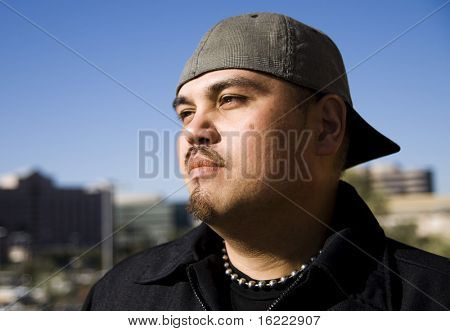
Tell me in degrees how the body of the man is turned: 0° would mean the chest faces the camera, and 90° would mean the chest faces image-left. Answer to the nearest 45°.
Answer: approximately 45°

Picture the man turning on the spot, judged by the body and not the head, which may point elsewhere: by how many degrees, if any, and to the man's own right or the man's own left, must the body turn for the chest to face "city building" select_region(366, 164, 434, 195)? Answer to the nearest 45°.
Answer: approximately 135° to the man's own right

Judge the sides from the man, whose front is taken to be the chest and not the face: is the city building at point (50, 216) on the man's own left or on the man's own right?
on the man's own right

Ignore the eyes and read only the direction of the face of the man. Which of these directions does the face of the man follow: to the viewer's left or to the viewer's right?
to the viewer's left
